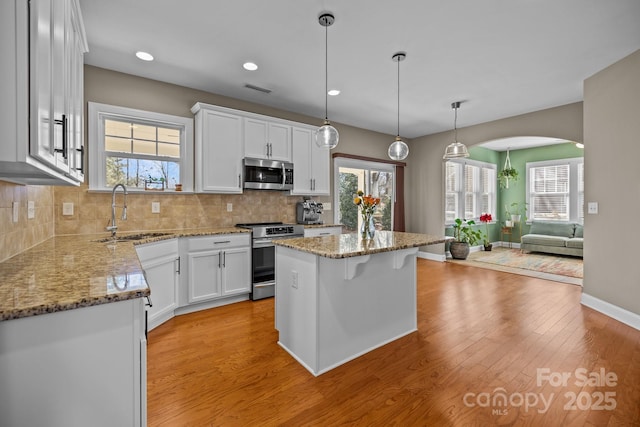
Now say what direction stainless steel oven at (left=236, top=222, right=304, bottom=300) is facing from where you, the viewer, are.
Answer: facing the viewer and to the right of the viewer

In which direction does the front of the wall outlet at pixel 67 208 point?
toward the camera

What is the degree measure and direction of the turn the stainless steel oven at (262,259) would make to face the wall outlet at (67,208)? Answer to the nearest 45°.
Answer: approximately 135° to its right

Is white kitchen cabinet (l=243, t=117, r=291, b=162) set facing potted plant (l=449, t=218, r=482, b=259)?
no

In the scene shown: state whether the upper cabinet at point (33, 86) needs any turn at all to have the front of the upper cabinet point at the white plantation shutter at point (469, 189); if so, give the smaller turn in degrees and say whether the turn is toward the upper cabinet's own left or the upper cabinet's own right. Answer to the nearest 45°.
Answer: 0° — it already faces it

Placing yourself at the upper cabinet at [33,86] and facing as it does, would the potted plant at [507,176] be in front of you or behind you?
in front

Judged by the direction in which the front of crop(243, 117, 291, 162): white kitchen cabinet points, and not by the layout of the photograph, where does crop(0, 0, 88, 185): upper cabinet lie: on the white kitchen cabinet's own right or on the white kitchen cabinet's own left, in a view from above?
on the white kitchen cabinet's own right

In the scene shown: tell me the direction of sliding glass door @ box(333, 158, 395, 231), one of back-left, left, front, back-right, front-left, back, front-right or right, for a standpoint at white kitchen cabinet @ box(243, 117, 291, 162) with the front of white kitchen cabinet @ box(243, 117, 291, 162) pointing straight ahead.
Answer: left

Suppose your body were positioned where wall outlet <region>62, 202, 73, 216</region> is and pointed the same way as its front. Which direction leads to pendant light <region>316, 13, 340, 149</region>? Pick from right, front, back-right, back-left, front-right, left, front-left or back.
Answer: front-left

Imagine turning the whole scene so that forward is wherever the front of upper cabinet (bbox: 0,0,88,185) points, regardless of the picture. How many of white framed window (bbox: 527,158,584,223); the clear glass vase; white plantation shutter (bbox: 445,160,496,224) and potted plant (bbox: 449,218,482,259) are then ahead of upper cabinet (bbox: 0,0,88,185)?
4

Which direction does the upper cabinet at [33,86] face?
to the viewer's right

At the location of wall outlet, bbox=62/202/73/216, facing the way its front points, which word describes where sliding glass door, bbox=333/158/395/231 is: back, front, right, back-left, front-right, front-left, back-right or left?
left

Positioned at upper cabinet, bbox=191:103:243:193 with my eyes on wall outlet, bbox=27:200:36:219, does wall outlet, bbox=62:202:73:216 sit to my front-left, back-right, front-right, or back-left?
front-right

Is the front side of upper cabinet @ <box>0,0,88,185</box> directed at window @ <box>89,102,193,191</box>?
no
